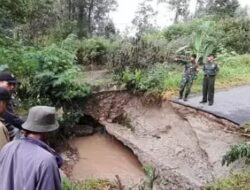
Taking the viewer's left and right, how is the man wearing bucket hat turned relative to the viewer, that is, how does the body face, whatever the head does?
facing away from the viewer and to the right of the viewer

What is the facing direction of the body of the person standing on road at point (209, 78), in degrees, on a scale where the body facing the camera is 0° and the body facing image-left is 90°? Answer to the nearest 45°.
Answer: approximately 45°

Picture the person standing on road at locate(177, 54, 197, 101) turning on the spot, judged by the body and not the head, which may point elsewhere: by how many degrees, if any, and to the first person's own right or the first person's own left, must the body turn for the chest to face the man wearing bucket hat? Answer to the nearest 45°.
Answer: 0° — they already face them

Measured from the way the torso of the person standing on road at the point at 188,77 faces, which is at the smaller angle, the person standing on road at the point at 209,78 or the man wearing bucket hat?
the man wearing bucket hat

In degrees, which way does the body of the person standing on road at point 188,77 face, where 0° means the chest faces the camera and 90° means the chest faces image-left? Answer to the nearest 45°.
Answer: approximately 0°

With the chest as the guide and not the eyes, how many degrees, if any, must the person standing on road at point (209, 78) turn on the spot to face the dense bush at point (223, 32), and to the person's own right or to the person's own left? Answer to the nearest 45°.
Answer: approximately 135° to the person's own right

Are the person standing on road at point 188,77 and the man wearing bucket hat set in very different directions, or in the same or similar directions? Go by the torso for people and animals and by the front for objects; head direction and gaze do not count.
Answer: very different directions

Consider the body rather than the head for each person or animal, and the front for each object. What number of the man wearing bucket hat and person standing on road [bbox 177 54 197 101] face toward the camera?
1
